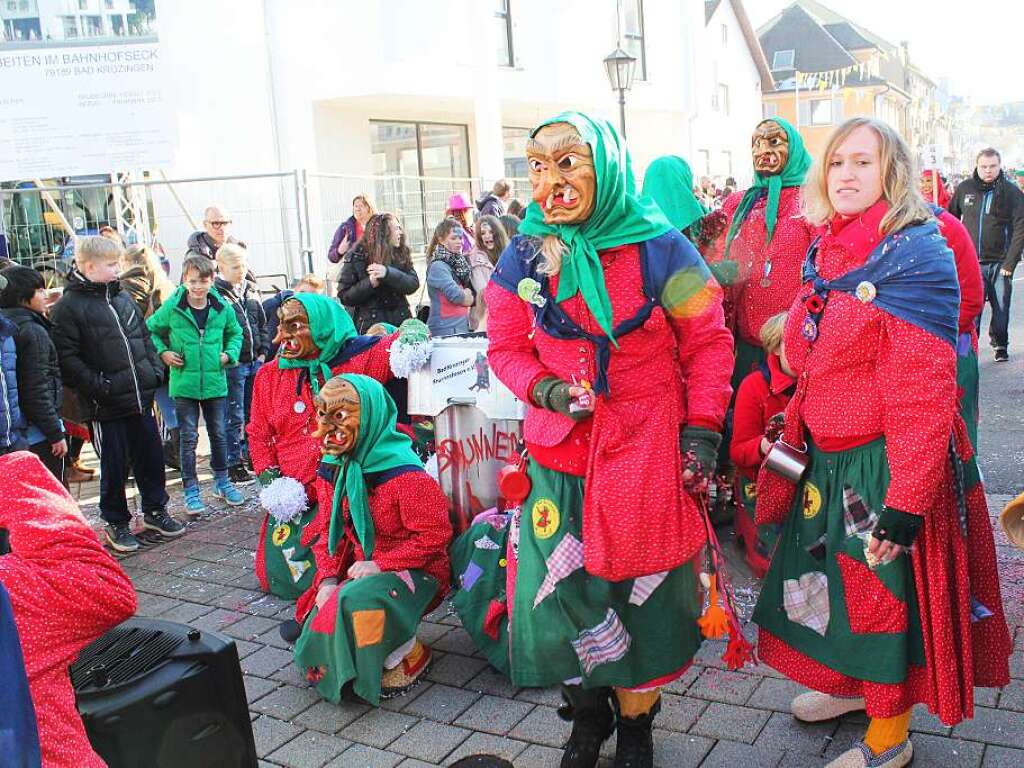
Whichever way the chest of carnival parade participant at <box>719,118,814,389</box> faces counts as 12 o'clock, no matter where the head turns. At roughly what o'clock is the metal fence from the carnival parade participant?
The metal fence is roughly at 3 o'clock from the carnival parade participant.

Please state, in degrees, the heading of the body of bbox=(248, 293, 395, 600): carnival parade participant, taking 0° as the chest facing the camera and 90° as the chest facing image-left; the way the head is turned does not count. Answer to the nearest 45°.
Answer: approximately 45°

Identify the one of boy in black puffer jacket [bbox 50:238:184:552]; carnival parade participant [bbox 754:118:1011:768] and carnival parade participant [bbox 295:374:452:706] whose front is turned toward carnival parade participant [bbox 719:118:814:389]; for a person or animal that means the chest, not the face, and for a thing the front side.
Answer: the boy in black puffer jacket

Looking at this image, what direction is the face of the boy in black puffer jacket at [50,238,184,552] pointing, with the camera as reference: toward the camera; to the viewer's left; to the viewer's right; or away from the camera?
to the viewer's right

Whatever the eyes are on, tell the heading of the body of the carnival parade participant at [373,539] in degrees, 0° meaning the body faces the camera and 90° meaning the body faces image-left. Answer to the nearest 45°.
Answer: approximately 45°

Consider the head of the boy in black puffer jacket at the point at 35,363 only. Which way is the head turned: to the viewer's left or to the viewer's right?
to the viewer's right

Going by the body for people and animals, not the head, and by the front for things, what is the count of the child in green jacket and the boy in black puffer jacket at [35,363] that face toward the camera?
1

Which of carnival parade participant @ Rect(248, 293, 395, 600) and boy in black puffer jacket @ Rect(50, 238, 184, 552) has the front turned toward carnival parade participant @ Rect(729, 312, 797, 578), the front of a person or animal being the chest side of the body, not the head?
the boy in black puffer jacket
